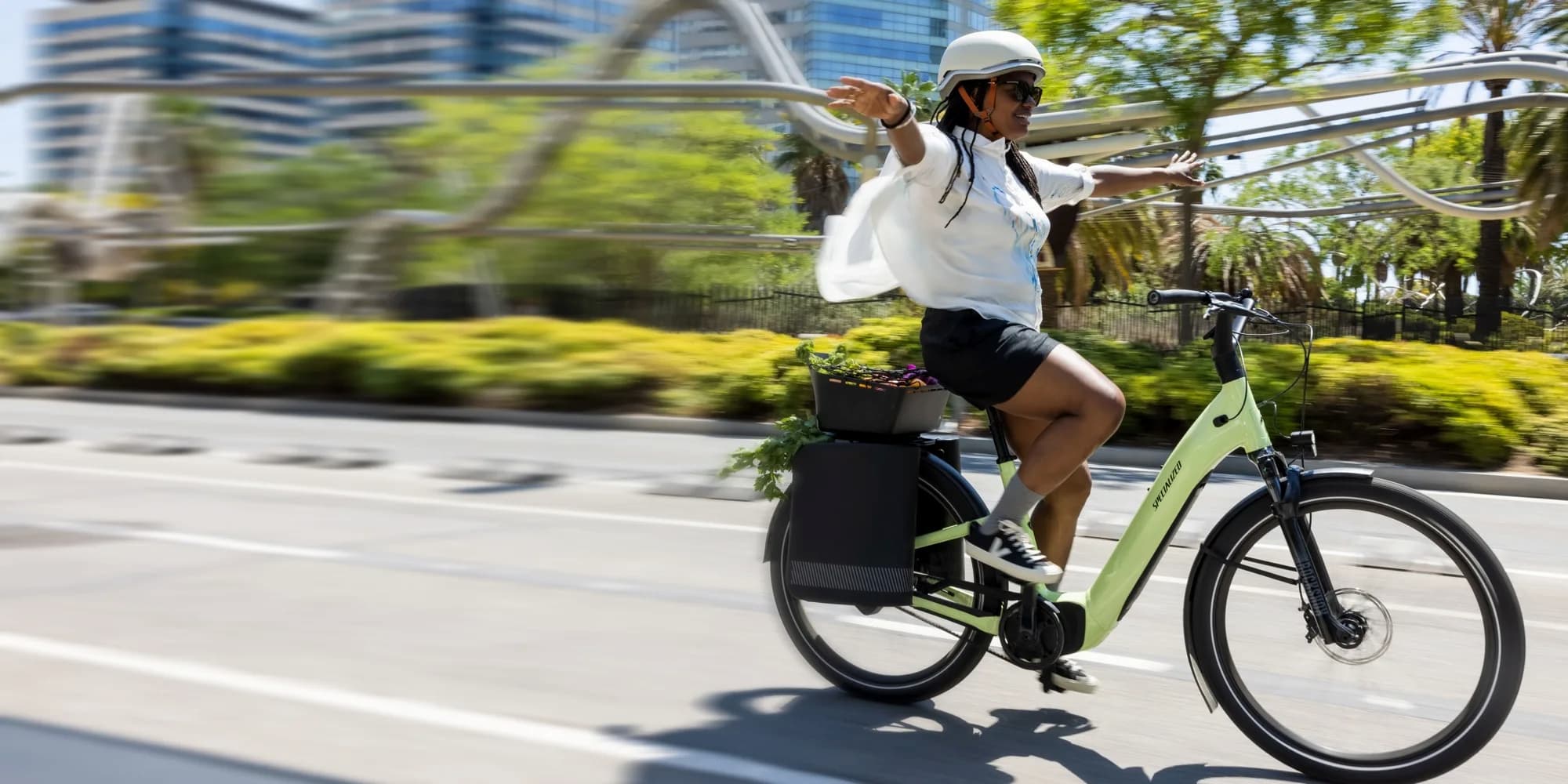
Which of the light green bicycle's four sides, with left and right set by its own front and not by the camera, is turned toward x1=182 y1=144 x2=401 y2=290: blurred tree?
back

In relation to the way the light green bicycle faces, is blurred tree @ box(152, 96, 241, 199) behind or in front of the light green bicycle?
behind

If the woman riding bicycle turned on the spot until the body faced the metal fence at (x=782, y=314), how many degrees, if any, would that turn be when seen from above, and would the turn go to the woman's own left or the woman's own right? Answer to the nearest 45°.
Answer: approximately 135° to the woman's own left

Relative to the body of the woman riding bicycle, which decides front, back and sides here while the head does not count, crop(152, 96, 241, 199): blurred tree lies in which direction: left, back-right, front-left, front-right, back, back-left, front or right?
back

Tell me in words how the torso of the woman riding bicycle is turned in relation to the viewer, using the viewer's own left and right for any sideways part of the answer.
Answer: facing the viewer and to the right of the viewer

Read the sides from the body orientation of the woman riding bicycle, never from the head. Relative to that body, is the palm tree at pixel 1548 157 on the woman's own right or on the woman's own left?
on the woman's own left

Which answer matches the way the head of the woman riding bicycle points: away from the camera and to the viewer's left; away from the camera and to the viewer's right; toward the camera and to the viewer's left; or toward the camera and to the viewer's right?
toward the camera and to the viewer's right
